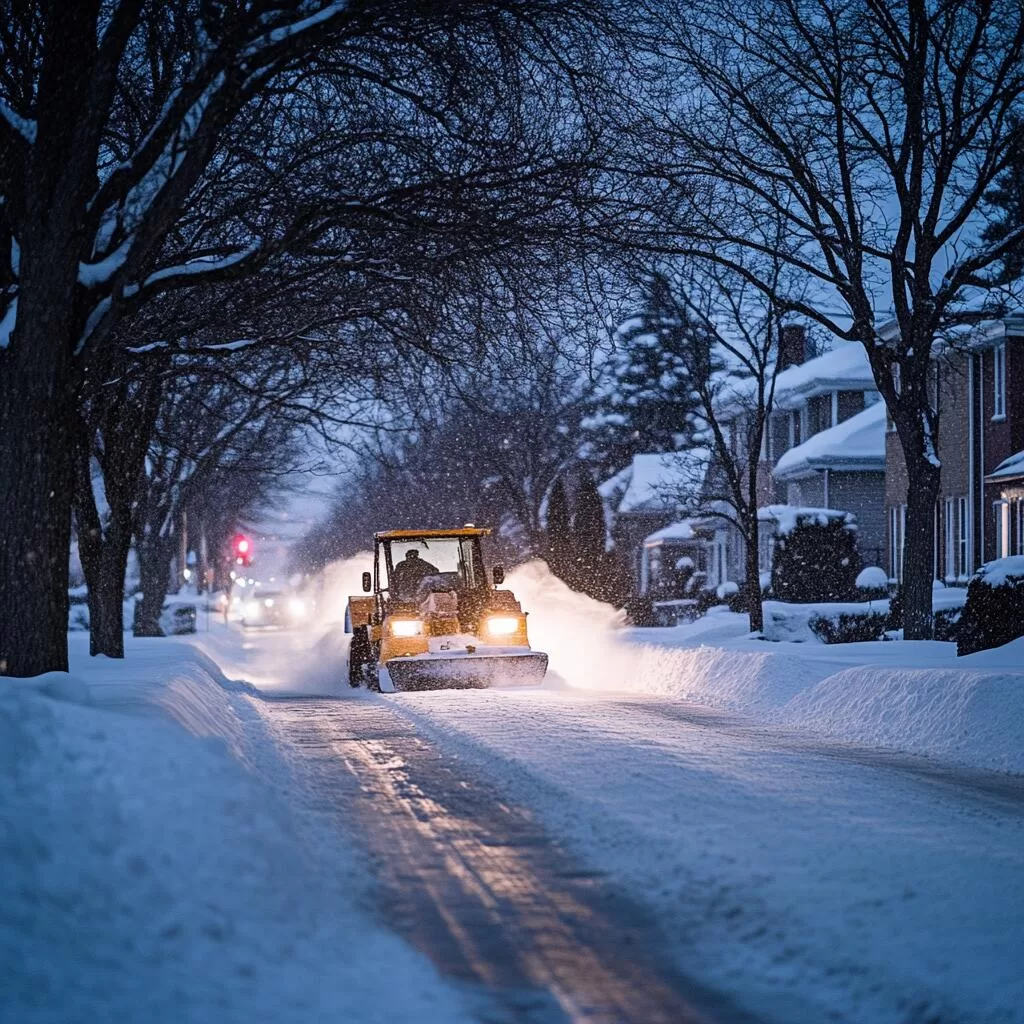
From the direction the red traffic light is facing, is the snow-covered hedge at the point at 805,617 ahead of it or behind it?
ahead

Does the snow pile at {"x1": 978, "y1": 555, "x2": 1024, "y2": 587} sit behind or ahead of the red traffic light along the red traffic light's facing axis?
ahead

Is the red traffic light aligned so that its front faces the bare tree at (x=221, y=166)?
yes

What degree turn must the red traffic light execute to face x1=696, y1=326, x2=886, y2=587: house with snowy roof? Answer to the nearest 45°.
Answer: approximately 90° to its left

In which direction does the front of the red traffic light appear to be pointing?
toward the camera

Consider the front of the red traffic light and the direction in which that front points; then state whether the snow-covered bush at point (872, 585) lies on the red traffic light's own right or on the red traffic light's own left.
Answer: on the red traffic light's own left

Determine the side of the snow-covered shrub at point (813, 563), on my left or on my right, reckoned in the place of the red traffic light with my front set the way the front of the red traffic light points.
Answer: on my left

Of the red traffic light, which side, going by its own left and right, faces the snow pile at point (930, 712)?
front

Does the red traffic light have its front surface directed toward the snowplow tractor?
yes

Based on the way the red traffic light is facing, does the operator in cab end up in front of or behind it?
in front
